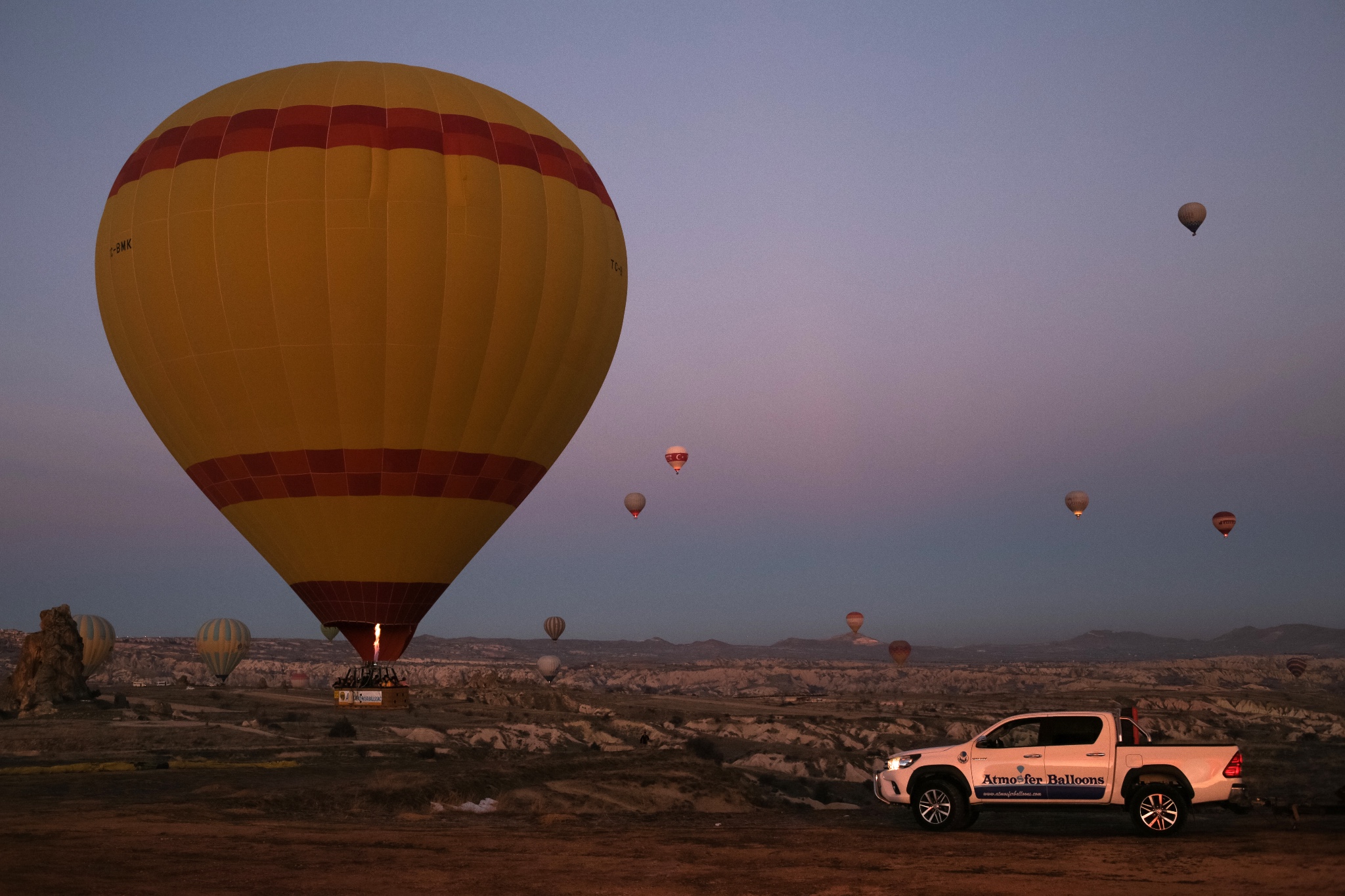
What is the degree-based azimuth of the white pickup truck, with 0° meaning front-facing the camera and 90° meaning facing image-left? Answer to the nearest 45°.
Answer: approximately 90°

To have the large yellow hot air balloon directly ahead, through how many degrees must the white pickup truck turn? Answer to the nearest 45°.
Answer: approximately 45° to its right
